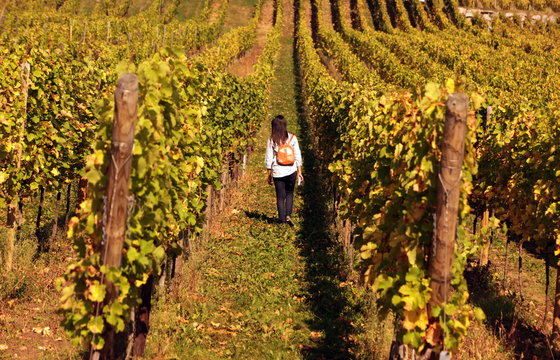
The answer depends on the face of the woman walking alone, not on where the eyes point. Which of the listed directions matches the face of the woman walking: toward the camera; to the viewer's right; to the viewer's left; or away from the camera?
away from the camera

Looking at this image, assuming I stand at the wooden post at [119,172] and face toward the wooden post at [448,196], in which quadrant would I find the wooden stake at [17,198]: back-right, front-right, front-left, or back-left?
back-left

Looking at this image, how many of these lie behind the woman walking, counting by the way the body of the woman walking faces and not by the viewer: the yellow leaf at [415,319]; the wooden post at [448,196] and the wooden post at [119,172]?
3

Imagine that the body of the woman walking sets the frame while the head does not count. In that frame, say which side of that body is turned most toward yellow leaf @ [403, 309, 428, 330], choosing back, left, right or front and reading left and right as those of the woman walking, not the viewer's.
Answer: back

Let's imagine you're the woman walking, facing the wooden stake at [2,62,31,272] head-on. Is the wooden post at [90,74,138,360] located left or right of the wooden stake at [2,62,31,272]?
left

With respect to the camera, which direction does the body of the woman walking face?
away from the camera

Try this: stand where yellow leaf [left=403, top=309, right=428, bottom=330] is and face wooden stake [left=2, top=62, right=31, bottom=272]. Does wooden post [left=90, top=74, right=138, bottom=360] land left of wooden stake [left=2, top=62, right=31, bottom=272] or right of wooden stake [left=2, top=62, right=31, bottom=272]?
left

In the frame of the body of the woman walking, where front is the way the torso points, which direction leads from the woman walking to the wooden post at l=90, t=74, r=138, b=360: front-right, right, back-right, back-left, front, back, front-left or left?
back

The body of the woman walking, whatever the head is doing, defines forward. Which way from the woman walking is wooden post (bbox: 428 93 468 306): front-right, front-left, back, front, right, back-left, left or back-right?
back

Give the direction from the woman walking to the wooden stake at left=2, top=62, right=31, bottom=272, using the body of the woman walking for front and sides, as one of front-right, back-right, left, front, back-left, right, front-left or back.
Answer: back-left
